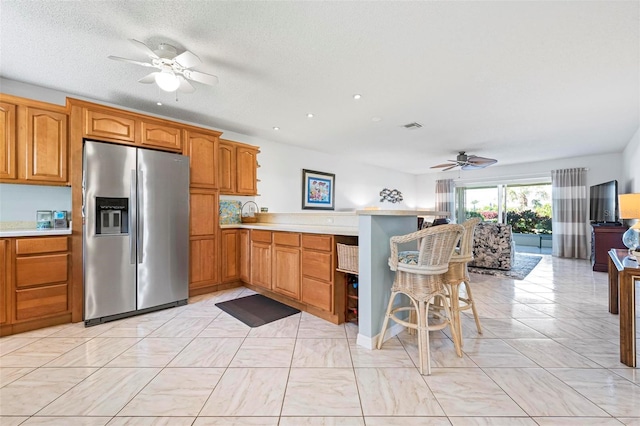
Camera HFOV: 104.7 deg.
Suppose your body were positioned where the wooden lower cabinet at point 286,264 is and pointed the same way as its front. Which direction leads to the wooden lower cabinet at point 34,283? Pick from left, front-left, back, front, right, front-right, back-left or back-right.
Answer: front-right

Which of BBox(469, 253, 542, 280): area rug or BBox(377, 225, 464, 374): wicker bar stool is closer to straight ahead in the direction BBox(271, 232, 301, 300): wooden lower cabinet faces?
the wicker bar stool

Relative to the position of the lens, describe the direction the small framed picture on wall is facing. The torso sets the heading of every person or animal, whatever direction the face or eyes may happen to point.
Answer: facing the viewer and to the right of the viewer

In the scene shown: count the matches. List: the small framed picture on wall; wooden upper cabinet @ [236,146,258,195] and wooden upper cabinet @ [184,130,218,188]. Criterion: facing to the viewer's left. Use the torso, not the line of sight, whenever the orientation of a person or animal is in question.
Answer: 0

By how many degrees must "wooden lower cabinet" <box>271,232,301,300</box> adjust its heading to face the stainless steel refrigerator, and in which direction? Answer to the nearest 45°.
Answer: approximately 45° to its right

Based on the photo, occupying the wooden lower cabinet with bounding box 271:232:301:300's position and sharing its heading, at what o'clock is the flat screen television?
The flat screen television is roughly at 7 o'clock from the wooden lower cabinet.

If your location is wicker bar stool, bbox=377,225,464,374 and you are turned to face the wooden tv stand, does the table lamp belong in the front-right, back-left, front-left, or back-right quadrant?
front-right

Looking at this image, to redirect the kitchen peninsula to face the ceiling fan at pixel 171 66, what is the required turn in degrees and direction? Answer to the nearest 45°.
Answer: approximately 45° to its right

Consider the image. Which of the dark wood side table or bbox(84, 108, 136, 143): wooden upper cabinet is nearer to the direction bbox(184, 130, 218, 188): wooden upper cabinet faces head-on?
the dark wood side table

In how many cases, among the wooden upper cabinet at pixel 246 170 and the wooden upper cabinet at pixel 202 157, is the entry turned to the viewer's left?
0
